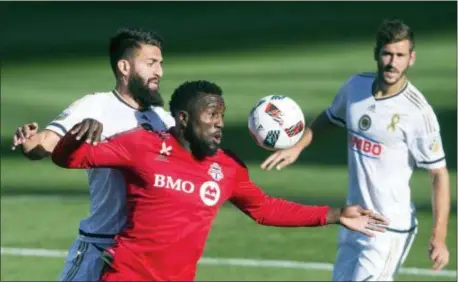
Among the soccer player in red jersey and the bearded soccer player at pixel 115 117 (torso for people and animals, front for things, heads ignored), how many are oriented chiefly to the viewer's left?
0

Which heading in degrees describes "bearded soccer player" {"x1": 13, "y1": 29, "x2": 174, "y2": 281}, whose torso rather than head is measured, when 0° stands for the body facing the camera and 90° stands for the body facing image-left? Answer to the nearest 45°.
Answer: approximately 315°

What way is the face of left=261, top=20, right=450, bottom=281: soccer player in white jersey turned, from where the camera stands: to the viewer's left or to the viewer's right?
to the viewer's left

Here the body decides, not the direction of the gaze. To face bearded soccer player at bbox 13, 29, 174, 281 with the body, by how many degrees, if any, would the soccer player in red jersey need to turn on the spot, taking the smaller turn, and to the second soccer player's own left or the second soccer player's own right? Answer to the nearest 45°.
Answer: approximately 180°

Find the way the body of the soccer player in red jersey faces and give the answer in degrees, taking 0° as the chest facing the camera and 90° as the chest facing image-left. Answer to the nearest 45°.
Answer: approximately 315°

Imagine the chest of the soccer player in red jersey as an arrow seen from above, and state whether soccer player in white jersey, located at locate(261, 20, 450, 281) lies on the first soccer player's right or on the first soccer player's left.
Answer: on the first soccer player's left

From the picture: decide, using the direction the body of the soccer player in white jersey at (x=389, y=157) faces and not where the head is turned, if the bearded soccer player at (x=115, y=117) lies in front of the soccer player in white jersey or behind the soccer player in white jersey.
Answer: in front
